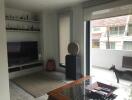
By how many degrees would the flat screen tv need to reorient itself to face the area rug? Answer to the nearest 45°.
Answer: approximately 45° to its right

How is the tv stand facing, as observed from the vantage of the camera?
facing the viewer and to the right of the viewer

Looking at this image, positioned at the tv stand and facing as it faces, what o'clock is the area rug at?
The area rug is roughly at 1 o'clock from the tv stand.
